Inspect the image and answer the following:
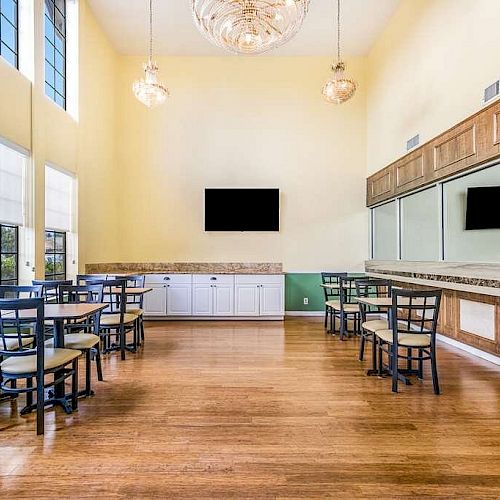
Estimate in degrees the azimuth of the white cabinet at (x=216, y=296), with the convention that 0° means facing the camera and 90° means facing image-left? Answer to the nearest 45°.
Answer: approximately 0°

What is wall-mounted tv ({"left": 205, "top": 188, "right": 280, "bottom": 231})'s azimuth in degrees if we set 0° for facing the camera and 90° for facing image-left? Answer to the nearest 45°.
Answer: approximately 0°

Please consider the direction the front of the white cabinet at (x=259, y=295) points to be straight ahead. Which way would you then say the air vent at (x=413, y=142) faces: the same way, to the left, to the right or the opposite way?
to the right

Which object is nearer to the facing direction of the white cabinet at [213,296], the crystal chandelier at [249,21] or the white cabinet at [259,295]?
the crystal chandelier
